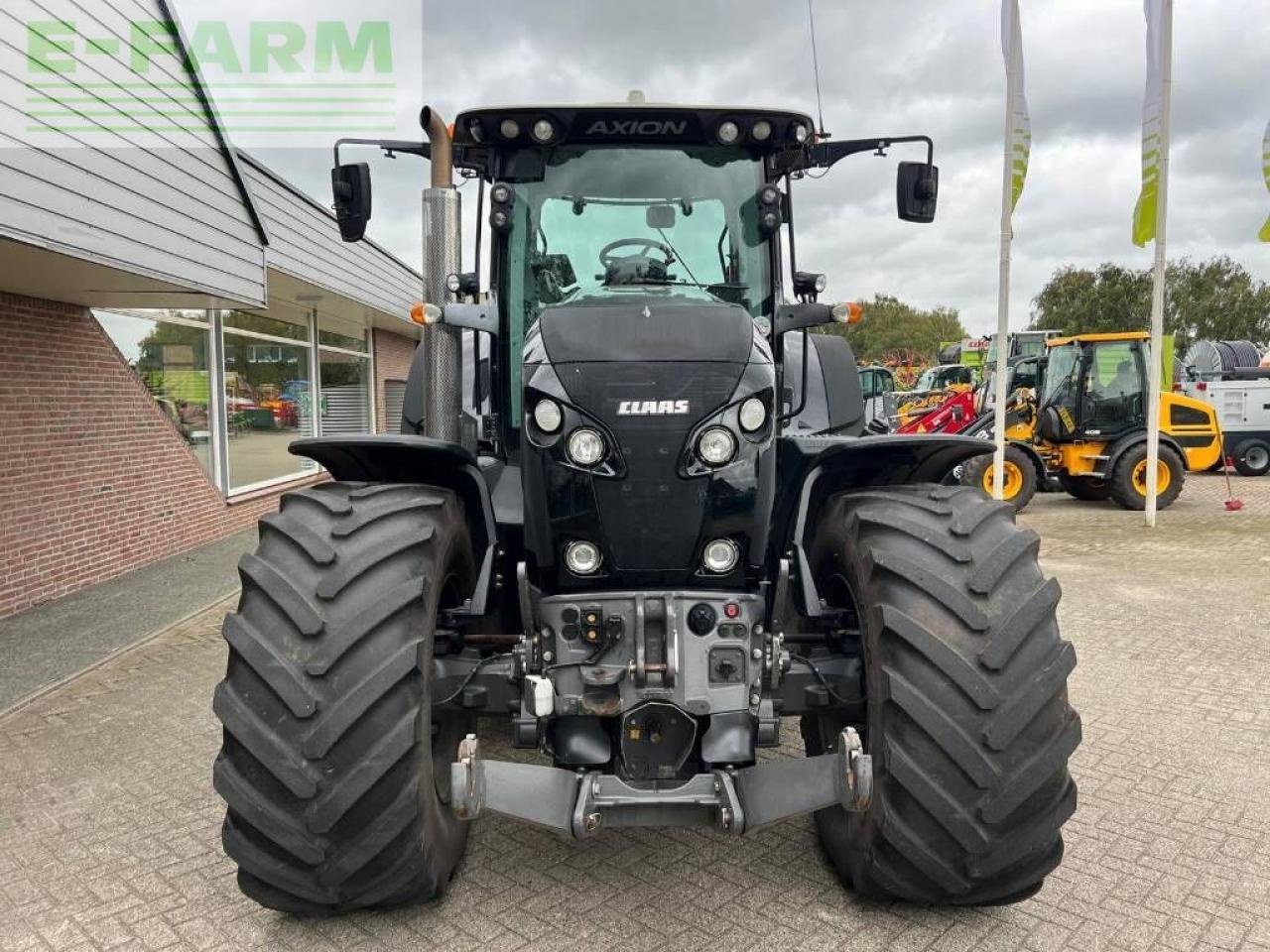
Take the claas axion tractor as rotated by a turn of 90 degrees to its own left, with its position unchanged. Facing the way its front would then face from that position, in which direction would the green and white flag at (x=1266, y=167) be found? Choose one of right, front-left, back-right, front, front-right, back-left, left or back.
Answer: front-left

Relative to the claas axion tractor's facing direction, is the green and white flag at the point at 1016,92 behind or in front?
behind

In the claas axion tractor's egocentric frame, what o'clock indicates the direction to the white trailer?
The white trailer is roughly at 7 o'clock from the claas axion tractor.

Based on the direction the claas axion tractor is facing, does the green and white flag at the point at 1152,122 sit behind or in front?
behind

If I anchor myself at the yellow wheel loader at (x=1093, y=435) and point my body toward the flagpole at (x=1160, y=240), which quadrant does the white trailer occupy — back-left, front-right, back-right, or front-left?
back-left

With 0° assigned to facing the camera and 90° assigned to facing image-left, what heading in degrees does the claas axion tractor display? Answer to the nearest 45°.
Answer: approximately 0°

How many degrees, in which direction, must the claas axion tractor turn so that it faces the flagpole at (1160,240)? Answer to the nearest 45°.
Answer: approximately 135° to its left

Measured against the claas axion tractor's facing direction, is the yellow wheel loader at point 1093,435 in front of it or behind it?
behind

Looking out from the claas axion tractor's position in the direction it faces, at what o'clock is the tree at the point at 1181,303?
The tree is roughly at 7 o'clock from the claas axion tractor.
